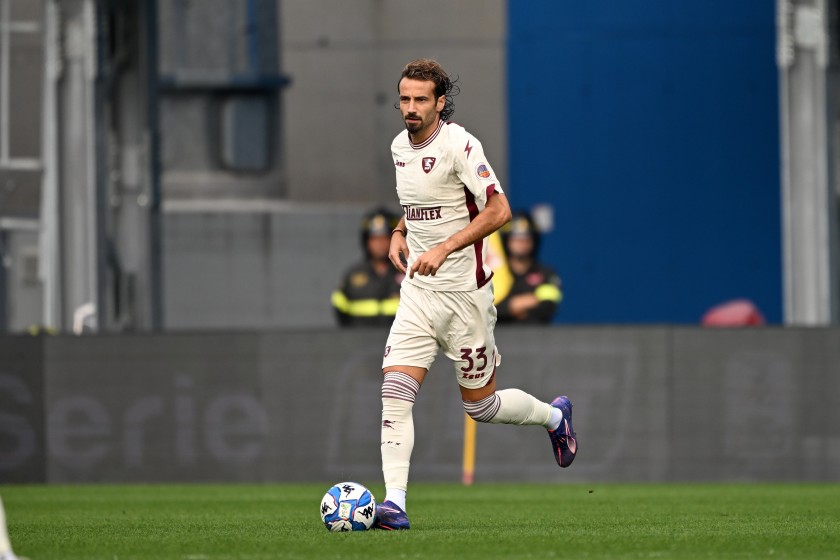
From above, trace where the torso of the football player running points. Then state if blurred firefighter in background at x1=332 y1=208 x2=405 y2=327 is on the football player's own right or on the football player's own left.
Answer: on the football player's own right

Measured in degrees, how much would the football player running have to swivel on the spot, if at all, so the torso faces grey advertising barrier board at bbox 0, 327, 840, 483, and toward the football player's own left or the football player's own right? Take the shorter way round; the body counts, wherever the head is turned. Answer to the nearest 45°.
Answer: approximately 135° to the football player's own right

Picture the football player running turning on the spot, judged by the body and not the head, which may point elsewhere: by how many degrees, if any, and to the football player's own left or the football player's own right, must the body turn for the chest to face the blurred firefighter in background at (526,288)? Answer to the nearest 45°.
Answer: approximately 135° to the football player's own right

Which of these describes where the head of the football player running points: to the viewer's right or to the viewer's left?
to the viewer's left

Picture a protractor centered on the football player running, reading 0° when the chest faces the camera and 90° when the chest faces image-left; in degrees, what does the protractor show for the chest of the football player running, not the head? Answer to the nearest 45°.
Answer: approximately 45°
